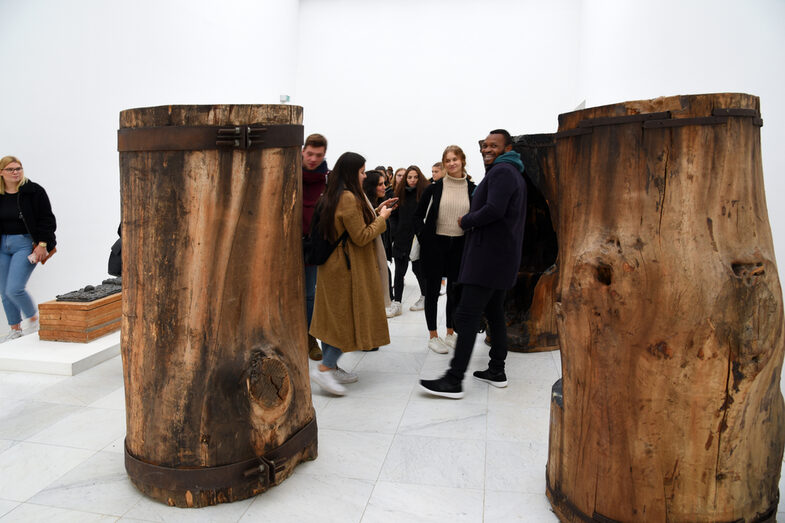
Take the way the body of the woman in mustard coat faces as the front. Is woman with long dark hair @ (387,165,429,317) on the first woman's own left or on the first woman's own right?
on the first woman's own left

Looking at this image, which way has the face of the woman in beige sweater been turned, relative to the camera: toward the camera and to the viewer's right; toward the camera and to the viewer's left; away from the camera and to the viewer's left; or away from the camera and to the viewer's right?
toward the camera and to the viewer's left

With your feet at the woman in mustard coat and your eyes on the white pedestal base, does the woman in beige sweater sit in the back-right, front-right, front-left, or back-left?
back-right

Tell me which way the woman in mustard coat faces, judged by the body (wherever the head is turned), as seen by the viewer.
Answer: to the viewer's right

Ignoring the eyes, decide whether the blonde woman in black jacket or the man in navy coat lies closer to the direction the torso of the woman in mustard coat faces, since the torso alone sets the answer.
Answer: the man in navy coat

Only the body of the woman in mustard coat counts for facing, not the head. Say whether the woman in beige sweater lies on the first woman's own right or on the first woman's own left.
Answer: on the first woman's own left

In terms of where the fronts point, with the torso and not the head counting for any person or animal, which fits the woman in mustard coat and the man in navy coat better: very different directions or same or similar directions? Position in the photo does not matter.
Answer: very different directions

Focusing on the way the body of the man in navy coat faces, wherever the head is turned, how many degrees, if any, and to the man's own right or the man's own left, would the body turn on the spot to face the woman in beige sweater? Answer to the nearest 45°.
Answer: approximately 90° to the man's own right

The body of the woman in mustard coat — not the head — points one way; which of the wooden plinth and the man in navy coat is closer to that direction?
the man in navy coat
